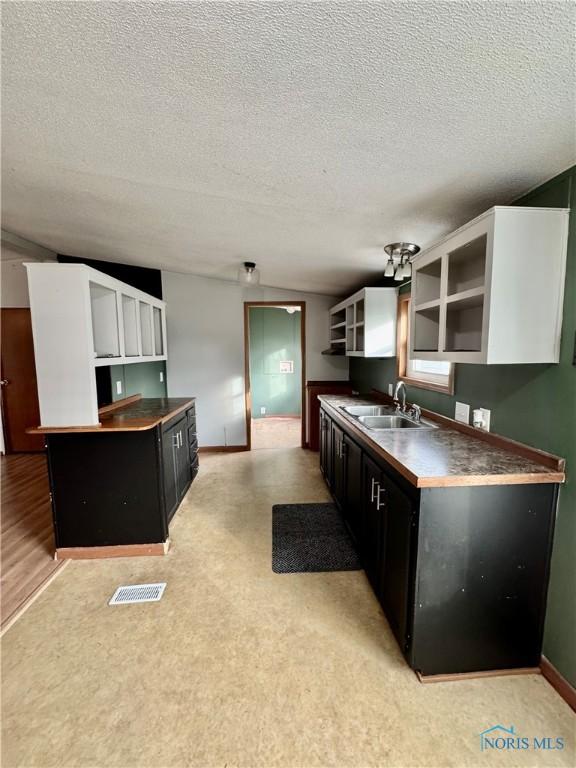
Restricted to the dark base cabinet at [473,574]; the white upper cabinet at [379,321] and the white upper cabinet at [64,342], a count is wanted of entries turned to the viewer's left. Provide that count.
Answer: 2

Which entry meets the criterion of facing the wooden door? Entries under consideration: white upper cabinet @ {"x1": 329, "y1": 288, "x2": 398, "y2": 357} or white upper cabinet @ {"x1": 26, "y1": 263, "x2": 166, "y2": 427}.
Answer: white upper cabinet @ {"x1": 329, "y1": 288, "x2": 398, "y2": 357}

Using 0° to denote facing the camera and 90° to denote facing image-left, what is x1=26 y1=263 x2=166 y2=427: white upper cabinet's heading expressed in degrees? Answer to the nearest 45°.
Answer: approximately 315°

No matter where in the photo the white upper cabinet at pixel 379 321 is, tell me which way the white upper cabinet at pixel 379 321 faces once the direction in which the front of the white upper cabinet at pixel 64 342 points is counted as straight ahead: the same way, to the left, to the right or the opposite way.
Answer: the opposite way

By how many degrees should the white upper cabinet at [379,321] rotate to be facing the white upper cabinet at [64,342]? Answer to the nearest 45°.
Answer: approximately 45° to its left

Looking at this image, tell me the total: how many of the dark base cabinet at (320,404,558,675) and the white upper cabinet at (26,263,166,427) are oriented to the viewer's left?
1

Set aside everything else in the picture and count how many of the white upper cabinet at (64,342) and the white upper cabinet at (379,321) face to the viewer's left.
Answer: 1

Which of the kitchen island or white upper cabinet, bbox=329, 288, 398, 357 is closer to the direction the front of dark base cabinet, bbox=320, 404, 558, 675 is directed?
the kitchen island

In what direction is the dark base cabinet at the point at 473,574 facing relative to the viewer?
to the viewer's left

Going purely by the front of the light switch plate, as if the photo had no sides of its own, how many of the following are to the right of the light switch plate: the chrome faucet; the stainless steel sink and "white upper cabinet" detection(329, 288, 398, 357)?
3

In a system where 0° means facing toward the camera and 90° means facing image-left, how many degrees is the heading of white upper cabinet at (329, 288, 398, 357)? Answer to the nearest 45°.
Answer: approximately 90°

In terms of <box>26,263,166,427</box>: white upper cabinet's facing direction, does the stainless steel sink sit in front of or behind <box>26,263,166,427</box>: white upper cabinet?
in front

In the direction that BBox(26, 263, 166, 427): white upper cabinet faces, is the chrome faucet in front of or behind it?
in front

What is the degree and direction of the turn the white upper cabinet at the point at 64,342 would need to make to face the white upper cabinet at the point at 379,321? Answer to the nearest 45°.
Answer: approximately 45° to its left
